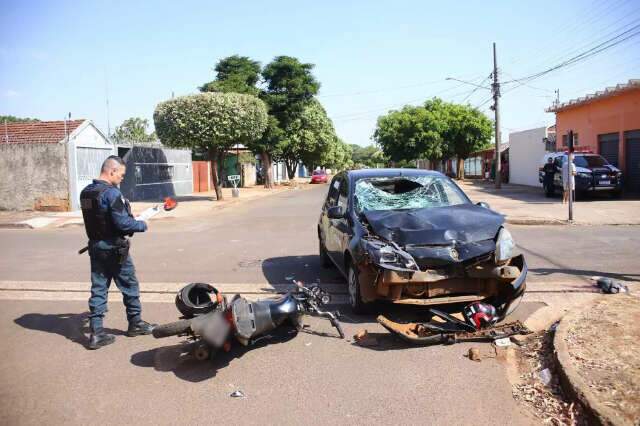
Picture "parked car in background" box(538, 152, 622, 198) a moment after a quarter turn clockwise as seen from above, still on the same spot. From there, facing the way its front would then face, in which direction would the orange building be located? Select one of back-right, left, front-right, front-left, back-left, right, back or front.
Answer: back-right

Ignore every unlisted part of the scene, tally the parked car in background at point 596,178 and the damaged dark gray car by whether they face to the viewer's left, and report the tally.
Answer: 0

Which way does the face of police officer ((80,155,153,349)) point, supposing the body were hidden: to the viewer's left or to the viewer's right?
to the viewer's right

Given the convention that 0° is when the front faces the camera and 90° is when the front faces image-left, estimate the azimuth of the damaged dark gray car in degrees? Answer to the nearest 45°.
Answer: approximately 315°

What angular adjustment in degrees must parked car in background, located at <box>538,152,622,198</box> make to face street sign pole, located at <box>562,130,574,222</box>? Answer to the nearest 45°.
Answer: approximately 45° to its right

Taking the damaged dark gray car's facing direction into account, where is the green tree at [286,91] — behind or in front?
behind

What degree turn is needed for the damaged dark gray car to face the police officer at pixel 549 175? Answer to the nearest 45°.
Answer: approximately 135° to its left

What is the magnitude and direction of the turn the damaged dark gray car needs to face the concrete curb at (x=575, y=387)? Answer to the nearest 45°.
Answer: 0° — it already faces it

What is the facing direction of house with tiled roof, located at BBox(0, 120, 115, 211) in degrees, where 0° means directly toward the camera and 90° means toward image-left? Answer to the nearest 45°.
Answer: approximately 315°

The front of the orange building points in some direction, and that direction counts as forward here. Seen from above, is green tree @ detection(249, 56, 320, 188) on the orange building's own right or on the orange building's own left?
on the orange building's own right
